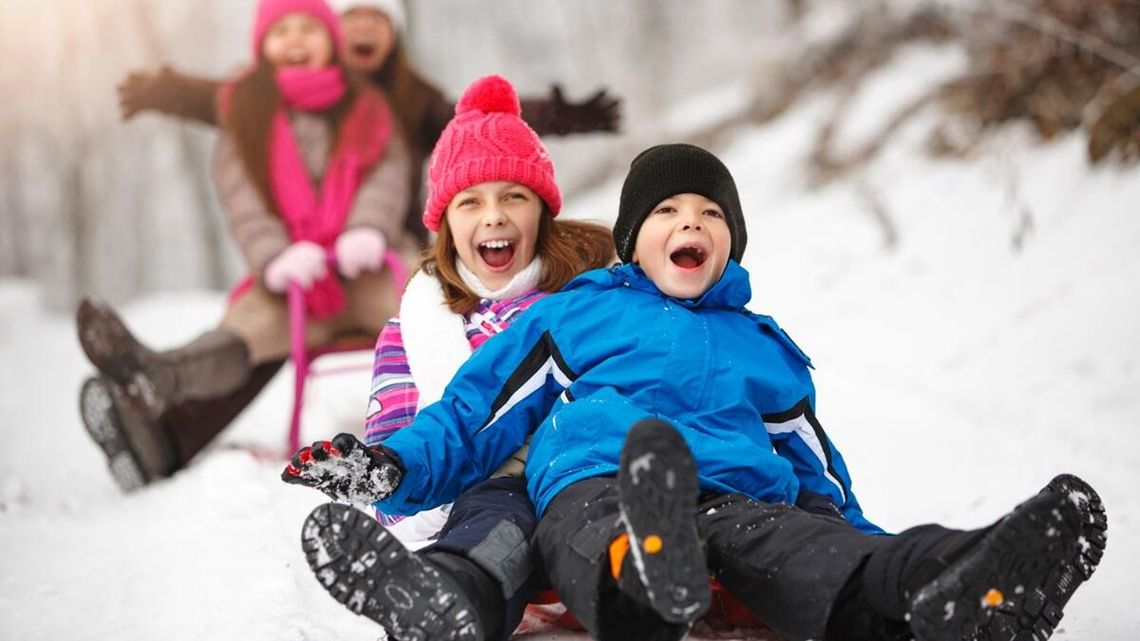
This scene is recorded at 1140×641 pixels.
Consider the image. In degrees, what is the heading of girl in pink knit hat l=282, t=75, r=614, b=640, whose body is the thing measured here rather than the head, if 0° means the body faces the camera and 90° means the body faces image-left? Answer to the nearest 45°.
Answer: approximately 0°

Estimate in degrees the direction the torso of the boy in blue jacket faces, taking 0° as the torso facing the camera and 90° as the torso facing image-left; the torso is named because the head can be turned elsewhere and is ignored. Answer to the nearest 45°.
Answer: approximately 0°

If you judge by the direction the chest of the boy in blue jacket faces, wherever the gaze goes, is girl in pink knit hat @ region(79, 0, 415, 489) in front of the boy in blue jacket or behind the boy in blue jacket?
behind

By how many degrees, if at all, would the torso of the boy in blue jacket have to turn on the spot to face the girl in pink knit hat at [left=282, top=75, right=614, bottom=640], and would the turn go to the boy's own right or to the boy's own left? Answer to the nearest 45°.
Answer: approximately 135° to the boy's own right

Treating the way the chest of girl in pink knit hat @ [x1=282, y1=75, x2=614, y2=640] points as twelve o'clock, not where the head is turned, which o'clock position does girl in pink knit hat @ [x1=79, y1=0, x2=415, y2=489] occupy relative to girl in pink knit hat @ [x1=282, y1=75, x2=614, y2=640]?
girl in pink knit hat @ [x1=79, y1=0, x2=415, y2=489] is roughly at 5 o'clock from girl in pink knit hat @ [x1=282, y1=75, x2=614, y2=640].

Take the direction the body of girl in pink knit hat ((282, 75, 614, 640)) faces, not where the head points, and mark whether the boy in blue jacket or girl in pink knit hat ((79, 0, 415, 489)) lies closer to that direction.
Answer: the boy in blue jacket

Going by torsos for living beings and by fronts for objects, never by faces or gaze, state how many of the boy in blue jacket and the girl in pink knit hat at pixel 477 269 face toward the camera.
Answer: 2

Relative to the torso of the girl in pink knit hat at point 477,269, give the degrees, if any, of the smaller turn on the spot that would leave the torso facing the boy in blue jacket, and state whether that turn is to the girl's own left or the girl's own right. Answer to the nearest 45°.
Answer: approximately 45° to the girl's own left
